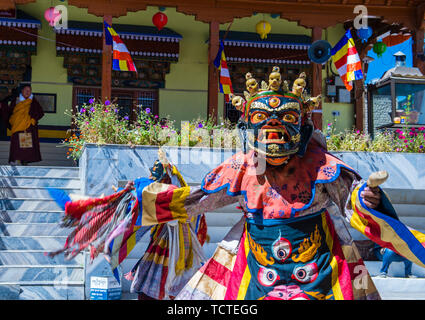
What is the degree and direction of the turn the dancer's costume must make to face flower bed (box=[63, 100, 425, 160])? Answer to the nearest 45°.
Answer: approximately 180°

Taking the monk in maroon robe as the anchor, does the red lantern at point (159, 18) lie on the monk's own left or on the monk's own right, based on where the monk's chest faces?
on the monk's own left

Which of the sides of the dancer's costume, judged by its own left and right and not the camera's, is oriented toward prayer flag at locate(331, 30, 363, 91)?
back

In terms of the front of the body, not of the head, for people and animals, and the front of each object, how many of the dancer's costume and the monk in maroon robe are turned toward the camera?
2

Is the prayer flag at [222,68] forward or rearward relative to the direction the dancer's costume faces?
rearward

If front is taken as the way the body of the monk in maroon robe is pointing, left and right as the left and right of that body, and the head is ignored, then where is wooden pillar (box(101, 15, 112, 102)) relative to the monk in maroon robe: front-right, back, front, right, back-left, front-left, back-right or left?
front-left

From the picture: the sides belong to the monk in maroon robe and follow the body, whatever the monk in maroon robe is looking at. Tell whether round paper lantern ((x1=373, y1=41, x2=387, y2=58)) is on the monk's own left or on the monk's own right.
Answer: on the monk's own left

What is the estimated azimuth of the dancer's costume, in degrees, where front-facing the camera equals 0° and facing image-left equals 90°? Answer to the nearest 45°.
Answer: approximately 0°

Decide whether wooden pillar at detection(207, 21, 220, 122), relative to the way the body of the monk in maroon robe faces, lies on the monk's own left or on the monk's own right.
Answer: on the monk's own left

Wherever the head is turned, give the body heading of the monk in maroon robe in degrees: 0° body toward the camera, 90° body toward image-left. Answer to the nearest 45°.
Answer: approximately 0°
